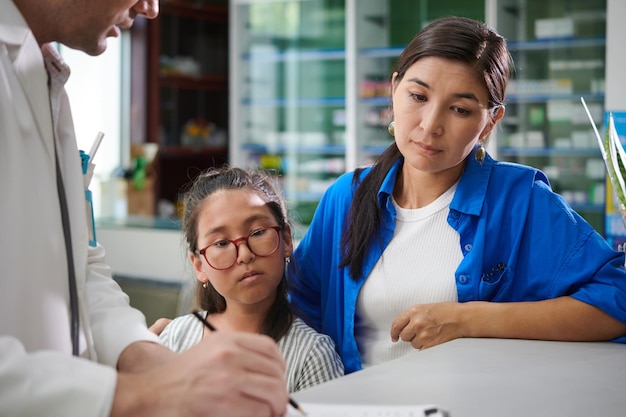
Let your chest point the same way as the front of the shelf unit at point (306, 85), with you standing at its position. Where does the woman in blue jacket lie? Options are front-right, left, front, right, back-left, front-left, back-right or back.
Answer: front

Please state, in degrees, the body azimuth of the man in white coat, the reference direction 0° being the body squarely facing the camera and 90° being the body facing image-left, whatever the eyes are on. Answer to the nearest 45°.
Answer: approximately 270°

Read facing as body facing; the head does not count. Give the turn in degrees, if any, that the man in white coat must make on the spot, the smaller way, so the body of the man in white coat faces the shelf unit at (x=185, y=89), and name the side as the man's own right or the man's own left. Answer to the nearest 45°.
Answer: approximately 90° to the man's own left

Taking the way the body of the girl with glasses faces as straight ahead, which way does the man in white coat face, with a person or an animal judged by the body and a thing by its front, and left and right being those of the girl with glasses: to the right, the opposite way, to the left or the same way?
to the left

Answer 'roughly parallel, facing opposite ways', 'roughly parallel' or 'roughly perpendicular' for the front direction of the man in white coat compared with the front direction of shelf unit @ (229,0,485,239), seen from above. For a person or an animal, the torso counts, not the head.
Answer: roughly perpendicular

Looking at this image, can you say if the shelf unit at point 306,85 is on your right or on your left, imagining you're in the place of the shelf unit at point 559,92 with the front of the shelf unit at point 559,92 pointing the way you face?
on your right

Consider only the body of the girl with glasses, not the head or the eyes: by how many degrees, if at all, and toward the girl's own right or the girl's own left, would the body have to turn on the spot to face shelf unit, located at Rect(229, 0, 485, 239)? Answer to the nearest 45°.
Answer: approximately 180°

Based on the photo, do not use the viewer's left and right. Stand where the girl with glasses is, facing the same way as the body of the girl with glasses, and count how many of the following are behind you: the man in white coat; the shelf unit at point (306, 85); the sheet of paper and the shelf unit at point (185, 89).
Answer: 2

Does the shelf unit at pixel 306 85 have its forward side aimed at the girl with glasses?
yes

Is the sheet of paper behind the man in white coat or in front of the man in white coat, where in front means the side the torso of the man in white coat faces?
in front

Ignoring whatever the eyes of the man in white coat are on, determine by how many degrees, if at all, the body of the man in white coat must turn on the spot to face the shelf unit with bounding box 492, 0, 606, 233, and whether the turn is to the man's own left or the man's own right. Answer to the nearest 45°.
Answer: approximately 45° to the man's own left

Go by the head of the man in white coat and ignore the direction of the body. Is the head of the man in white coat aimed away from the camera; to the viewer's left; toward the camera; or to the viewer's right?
to the viewer's right

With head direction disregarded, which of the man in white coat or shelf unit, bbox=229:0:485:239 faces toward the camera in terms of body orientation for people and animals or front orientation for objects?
the shelf unit

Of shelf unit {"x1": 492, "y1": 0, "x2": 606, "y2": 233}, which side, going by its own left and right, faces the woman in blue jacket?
front

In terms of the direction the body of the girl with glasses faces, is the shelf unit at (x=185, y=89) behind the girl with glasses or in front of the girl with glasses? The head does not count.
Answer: behind

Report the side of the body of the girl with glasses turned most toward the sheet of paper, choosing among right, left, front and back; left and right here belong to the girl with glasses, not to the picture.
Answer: front

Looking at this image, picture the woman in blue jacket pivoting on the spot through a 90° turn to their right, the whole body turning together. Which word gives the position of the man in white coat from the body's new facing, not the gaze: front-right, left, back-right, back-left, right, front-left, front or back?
left

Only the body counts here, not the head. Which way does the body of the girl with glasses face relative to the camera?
toward the camera
